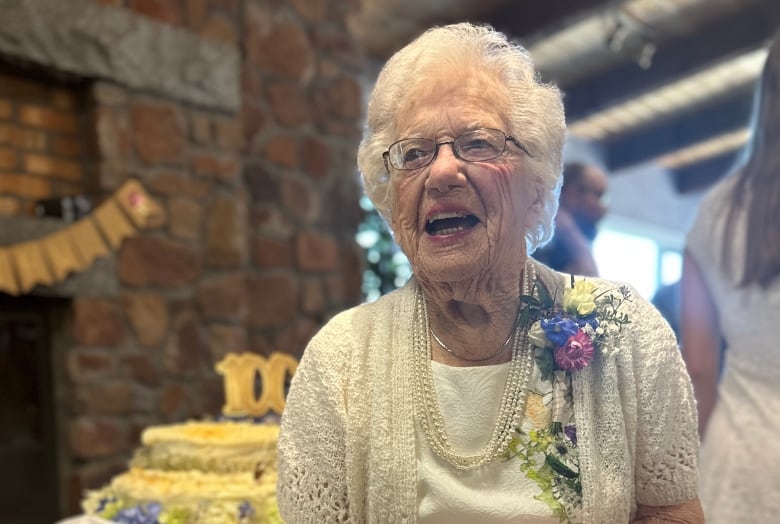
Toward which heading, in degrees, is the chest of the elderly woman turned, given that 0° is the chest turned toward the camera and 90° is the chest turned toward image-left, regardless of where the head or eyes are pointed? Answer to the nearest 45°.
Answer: approximately 0°

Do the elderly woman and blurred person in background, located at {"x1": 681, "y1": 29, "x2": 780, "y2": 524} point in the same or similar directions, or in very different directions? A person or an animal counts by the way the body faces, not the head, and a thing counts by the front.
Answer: very different directions

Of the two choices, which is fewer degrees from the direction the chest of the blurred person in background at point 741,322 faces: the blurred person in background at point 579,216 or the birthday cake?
the blurred person in background

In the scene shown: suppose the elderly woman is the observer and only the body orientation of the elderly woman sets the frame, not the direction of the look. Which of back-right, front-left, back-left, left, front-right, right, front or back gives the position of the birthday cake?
back-right
